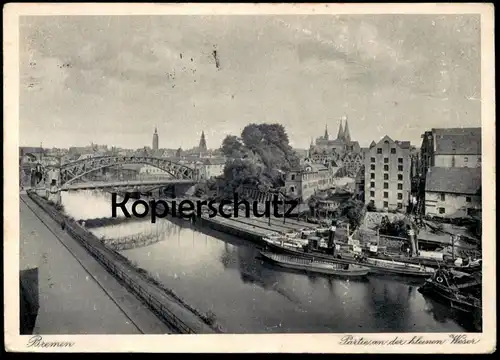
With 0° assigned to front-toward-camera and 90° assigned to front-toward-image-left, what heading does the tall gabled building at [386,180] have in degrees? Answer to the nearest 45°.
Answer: approximately 0°

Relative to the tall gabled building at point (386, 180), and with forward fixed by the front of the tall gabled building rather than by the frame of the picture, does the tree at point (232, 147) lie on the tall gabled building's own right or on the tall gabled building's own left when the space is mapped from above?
on the tall gabled building's own right

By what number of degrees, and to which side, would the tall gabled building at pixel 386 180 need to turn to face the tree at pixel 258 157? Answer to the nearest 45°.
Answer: approximately 90° to its right
